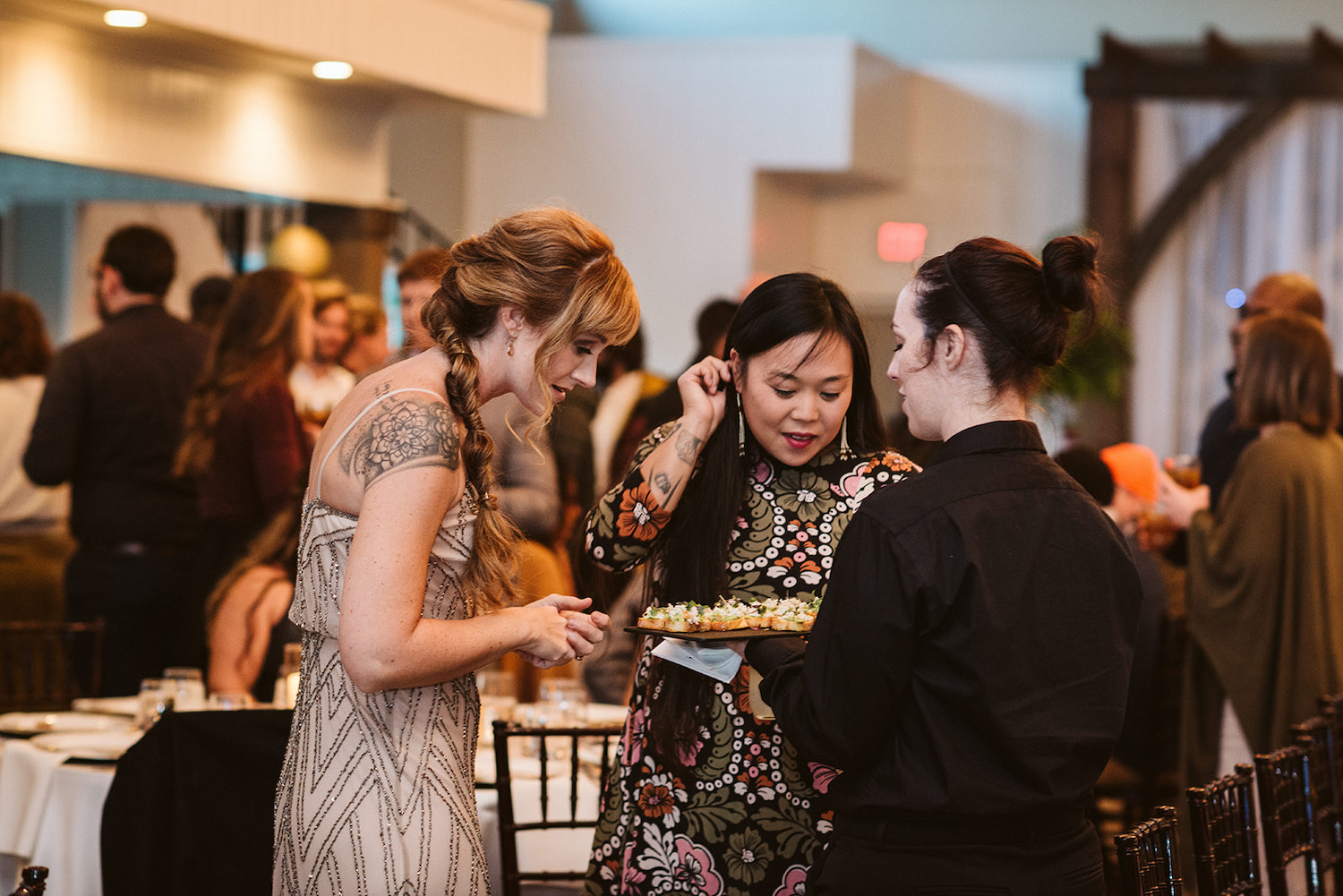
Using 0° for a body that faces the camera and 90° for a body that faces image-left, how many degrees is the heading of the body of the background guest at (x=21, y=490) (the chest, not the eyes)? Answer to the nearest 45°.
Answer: approximately 180°

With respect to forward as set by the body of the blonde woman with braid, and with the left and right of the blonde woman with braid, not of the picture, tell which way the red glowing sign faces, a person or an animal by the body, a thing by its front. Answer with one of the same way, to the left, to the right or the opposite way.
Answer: to the right

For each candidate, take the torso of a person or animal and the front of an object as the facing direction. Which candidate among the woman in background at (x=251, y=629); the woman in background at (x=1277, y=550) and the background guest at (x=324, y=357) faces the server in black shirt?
the background guest

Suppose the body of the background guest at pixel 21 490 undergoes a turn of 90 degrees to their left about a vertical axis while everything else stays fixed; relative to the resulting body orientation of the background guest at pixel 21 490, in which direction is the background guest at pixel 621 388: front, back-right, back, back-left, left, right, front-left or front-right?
back

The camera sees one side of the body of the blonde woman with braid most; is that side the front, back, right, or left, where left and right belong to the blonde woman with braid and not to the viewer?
right

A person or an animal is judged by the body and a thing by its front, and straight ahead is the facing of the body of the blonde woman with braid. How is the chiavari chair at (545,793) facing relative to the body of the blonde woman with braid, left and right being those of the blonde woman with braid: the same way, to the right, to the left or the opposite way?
to the left

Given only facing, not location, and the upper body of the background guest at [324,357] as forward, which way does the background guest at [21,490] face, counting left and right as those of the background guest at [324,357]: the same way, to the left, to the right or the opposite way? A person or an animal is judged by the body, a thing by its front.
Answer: the opposite way

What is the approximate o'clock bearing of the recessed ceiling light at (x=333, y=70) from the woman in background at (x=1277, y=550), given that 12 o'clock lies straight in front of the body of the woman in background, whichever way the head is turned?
The recessed ceiling light is roughly at 11 o'clock from the woman in background.

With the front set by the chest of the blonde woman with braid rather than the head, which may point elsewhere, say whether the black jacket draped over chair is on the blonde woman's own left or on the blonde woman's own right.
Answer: on the blonde woman's own left

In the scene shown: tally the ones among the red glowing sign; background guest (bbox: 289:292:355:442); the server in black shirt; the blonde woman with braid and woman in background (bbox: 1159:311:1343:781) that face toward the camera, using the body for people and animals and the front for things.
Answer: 2
